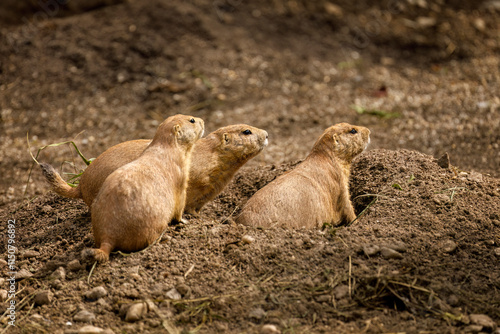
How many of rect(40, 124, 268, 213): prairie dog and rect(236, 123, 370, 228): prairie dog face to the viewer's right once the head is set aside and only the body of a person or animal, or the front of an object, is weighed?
2

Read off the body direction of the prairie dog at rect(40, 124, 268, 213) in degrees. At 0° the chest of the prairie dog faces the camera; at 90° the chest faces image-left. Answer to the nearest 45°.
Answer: approximately 270°

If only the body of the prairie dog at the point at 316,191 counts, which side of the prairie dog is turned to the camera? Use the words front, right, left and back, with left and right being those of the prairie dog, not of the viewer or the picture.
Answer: right

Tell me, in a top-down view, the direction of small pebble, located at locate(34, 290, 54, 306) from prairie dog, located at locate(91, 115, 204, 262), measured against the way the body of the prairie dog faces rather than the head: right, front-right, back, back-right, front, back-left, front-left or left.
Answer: back

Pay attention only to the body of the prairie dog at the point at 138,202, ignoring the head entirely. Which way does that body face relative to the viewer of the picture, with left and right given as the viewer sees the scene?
facing away from the viewer and to the right of the viewer

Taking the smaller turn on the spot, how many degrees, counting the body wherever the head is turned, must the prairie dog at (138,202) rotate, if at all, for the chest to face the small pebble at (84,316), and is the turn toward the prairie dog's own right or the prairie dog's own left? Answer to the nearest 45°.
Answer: approximately 135° to the prairie dog's own right

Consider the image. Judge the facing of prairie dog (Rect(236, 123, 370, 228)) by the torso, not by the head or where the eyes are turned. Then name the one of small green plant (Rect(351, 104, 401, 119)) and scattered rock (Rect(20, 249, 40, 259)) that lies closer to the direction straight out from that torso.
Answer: the small green plant

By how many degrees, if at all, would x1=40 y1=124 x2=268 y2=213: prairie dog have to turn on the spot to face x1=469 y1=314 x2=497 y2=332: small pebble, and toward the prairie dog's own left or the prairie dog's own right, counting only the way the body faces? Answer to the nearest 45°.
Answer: approximately 45° to the prairie dog's own right

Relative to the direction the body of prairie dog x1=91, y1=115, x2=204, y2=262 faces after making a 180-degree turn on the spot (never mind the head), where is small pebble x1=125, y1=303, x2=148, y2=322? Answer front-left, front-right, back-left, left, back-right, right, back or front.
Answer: front-left

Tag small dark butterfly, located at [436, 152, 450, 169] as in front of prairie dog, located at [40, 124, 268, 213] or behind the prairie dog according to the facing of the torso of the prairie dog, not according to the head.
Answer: in front

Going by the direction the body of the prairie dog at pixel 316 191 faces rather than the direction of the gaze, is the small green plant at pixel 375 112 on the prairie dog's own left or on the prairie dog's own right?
on the prairie dog's own left
